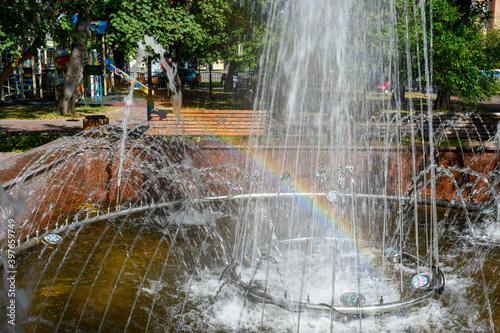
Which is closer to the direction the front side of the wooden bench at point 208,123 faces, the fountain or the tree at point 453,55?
the fountain

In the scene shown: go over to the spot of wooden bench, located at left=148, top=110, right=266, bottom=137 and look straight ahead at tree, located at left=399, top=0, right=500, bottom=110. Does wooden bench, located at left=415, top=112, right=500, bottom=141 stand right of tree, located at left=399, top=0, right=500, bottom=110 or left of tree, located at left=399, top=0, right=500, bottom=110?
right

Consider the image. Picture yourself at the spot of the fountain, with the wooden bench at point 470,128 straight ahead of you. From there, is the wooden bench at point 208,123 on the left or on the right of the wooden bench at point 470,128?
left

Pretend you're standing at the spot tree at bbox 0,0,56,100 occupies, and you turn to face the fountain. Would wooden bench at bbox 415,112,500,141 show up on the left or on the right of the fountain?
left

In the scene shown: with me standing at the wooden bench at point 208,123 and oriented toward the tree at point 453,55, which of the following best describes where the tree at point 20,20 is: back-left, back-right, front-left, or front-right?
back-left

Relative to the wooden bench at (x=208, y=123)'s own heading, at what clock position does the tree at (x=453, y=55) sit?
The tree is roughly at 8 o'clock from the wooden bench.

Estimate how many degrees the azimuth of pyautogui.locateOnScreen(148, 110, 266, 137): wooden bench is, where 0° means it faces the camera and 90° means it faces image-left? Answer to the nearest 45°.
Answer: approximately 0°

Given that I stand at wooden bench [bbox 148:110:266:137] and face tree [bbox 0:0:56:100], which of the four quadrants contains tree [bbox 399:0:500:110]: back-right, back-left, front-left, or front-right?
back-right

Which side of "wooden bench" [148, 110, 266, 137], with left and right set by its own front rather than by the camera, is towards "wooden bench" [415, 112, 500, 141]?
left

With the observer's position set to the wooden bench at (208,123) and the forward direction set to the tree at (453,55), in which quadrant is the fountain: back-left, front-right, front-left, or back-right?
back-right

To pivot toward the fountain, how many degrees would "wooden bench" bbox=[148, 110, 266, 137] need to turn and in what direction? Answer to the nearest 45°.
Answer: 0° — it already faces it

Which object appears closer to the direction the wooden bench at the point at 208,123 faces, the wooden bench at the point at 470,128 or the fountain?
the fountain
